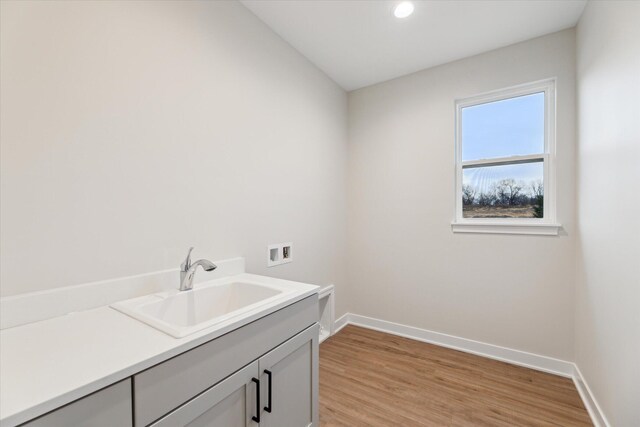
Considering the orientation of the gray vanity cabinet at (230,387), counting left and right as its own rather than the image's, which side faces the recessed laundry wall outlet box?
left

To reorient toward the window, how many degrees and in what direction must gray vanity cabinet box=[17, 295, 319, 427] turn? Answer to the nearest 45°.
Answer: approximately 45° to its left

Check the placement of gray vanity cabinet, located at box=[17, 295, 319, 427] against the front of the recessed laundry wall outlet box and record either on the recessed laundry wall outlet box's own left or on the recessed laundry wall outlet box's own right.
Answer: on the recessed laundry wall outlet box's own right

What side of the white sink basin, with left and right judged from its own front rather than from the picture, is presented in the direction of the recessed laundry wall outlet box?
left

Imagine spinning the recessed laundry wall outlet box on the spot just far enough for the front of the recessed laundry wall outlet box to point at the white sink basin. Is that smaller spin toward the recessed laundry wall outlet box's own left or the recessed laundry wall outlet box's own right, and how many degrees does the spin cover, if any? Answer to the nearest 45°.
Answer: approximately 90° to the recessed laundry wall outlet box's own right

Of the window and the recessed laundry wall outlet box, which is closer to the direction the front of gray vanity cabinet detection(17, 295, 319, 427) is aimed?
the window

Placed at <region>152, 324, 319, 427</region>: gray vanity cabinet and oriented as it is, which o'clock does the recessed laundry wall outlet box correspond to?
The recessed laundry wall outlet box is roughly at 8 o'clock from the gray vanity cabinet.

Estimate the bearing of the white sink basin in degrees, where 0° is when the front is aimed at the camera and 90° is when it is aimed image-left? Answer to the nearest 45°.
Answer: approximately 315°

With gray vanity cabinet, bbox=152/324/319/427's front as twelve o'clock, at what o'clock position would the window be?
The window is roughly at 10 o'clock from the gray vanity cabinet.
